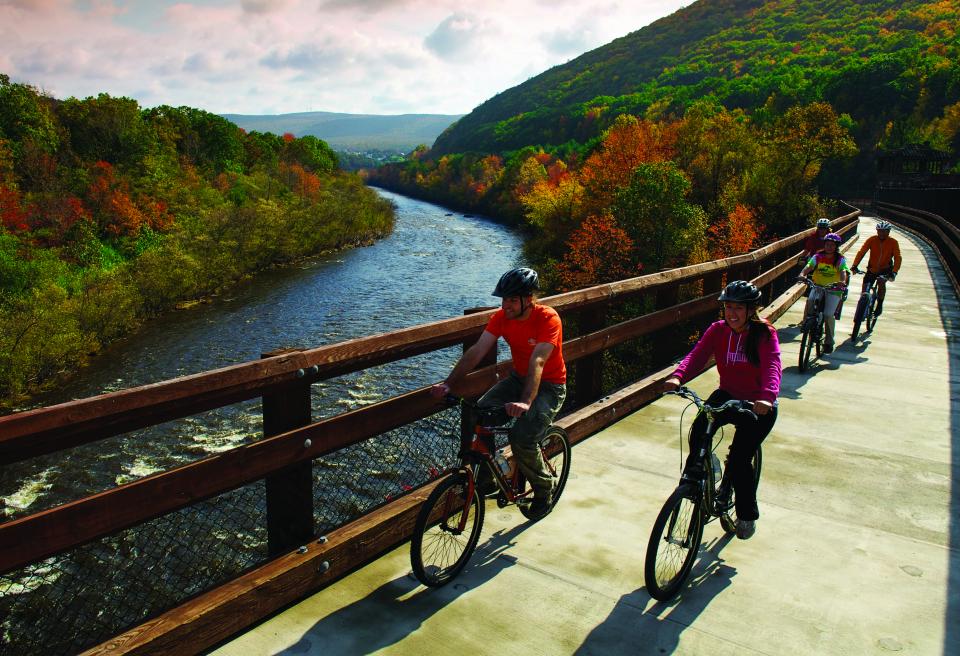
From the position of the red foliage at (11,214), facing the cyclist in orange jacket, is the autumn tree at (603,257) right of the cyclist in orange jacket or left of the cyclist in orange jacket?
left

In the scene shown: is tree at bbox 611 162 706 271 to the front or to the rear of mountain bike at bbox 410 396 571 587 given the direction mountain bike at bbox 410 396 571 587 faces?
to the rear

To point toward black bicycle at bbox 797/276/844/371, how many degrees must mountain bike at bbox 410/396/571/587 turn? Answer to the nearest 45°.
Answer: approximately 180°

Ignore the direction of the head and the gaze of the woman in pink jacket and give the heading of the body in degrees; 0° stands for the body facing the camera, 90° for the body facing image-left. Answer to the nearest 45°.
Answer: approximately 45°

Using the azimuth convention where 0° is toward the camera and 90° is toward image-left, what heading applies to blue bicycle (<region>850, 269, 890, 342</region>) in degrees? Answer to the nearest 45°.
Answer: approximately 45°

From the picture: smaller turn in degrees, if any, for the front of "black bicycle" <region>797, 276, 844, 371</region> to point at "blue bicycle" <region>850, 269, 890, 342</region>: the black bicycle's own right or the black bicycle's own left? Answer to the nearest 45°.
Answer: approximately 180°

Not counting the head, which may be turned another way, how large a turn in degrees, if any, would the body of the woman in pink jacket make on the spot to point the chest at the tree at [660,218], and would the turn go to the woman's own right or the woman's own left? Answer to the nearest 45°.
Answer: approximately 135° to the woman's own right
